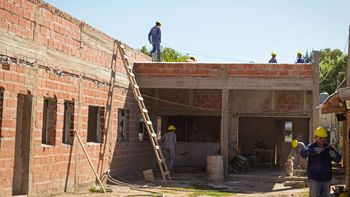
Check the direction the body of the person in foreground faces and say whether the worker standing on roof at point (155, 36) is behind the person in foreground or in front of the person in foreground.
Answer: behind

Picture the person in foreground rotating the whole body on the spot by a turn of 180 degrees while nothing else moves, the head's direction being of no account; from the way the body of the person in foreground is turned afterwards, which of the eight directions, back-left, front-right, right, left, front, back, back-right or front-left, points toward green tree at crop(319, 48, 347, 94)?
front

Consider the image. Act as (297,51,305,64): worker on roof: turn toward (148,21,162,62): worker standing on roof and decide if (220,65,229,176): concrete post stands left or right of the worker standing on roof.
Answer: left

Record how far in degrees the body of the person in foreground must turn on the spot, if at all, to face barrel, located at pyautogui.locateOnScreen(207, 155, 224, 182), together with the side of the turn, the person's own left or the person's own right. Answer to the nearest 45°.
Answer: approximately 135° to the person's own right

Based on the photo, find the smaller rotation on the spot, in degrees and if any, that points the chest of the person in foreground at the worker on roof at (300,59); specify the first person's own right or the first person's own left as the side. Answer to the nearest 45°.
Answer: approximately 180°

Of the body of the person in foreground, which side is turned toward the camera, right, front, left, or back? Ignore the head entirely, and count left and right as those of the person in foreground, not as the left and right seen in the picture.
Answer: front
